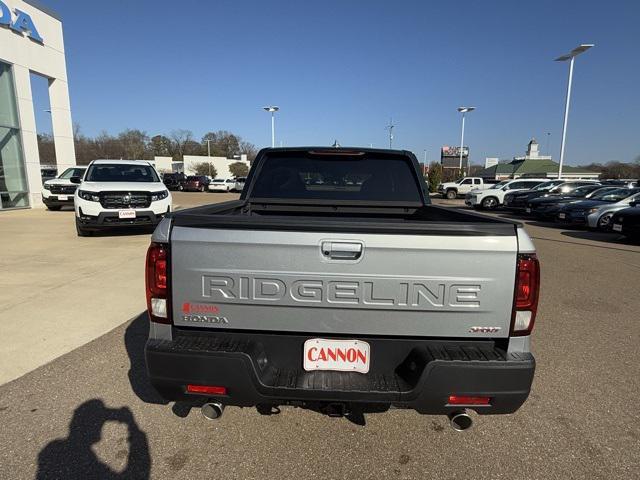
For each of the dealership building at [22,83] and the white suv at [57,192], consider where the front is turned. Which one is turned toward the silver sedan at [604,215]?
the dealership building

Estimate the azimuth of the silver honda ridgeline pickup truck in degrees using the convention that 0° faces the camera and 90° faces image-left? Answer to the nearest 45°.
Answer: approximately 180°

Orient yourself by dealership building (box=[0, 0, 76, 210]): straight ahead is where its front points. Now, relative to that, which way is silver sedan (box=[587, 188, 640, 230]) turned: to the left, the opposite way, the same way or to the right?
the opposite way

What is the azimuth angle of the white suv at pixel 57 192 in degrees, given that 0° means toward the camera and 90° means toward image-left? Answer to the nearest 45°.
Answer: approximately 45°

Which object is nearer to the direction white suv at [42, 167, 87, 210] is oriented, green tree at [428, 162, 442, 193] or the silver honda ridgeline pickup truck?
the silver honda ridgeline pickup truck

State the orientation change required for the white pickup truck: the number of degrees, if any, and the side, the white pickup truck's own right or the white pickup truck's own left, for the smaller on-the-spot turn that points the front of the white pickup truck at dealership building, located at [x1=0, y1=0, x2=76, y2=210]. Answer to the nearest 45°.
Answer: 0° — it already faces it

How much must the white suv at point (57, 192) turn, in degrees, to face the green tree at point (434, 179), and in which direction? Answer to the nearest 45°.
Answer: approximately 135° to its left

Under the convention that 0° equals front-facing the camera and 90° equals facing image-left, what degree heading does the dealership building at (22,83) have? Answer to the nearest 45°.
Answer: approximately 315°

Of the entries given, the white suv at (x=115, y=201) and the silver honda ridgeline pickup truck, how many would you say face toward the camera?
1

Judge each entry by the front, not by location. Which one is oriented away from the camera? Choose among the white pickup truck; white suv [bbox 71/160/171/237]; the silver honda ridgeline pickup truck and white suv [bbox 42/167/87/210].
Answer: the silver honda ridgeline pickup truck

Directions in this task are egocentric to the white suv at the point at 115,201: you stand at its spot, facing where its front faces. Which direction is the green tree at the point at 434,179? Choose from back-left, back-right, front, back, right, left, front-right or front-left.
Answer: back-left

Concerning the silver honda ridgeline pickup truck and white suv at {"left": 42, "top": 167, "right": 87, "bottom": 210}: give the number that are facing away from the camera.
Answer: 1

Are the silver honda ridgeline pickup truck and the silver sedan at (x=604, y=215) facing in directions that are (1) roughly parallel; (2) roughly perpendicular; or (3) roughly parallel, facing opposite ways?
roughly perpendicular
